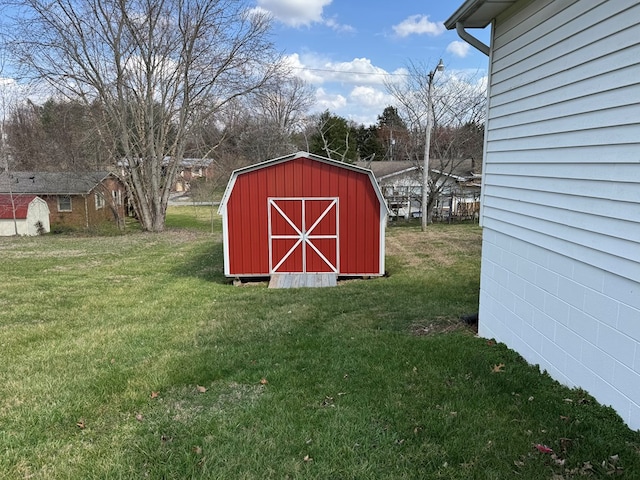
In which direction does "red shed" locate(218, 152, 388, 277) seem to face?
toward the camera

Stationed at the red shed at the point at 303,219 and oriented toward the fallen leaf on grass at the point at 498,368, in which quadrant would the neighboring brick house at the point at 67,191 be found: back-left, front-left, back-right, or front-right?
back-right

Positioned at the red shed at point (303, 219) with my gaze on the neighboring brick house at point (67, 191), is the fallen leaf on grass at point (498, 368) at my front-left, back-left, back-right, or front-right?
back-left

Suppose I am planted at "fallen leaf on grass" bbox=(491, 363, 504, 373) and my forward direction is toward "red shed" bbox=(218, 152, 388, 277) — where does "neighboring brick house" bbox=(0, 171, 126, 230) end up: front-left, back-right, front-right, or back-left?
front-left

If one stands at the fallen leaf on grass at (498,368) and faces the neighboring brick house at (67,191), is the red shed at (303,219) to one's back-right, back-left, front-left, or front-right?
front-right

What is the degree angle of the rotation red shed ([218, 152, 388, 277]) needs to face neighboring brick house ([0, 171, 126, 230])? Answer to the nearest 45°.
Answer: approximately 135° to its right

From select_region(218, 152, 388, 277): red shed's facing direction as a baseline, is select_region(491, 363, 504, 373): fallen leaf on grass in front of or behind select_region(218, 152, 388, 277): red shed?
in front

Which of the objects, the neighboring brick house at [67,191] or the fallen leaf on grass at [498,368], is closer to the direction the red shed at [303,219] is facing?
the fallen leaf on grass
